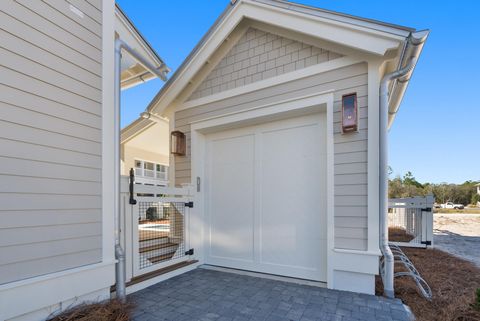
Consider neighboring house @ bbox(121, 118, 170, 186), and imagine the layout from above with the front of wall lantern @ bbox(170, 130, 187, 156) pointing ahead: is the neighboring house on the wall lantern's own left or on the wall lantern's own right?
on the wall lantern's own right

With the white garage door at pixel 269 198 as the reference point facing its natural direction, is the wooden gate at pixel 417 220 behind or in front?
behind

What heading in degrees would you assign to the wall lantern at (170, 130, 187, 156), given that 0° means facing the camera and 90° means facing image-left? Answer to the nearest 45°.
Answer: approximately 45°

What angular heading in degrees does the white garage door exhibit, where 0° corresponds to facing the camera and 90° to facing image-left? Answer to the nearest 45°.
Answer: approximately 45°

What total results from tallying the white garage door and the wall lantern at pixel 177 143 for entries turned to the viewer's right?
0
